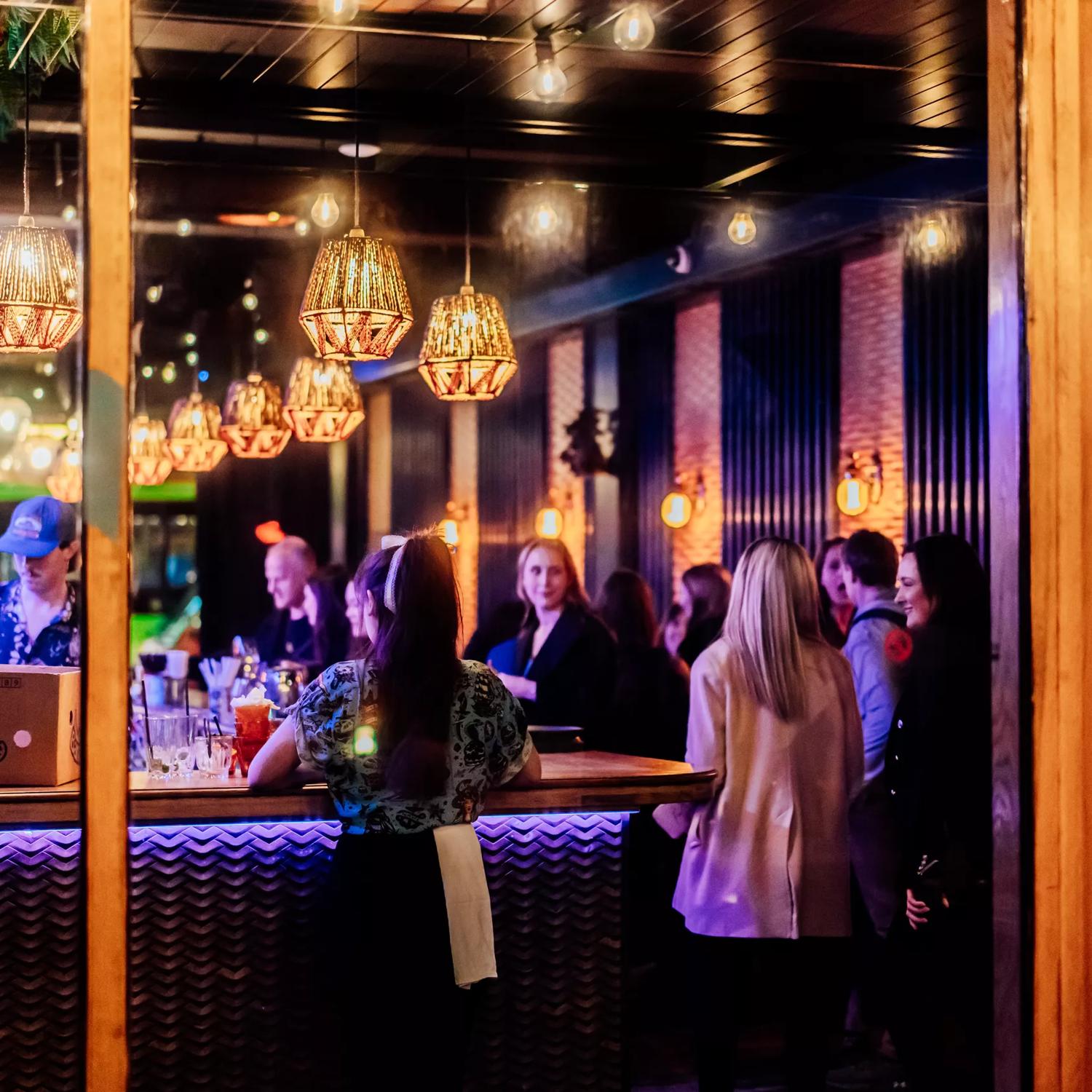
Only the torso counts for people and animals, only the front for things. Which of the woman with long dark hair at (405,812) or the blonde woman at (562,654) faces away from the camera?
the woman with long dark hair

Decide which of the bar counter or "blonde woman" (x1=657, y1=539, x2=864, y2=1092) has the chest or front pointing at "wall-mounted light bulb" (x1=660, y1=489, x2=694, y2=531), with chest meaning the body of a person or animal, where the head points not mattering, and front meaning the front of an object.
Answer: the blonde woman

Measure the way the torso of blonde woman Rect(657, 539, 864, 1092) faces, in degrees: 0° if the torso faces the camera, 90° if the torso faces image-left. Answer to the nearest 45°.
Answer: approximately 180°

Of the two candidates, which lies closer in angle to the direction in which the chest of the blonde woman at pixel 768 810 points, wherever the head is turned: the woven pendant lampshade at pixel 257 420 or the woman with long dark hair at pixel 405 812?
the woven pendant lampshade

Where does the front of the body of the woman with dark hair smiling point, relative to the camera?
to the viewer's left

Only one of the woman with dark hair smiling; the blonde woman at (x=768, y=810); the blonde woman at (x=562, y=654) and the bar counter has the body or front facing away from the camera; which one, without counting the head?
the blonde woman at (x=768, y=810)

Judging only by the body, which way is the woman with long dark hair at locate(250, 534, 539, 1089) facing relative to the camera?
away from the camera

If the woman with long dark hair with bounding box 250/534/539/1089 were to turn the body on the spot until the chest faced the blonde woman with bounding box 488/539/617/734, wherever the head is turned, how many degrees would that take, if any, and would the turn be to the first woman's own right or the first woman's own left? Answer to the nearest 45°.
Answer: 0° — they already face them

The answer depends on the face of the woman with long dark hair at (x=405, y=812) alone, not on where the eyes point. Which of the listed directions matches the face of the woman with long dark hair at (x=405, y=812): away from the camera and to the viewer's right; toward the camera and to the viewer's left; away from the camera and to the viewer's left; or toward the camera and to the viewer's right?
away from the camera and to the viewer's left
